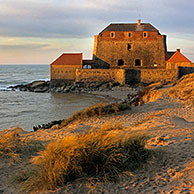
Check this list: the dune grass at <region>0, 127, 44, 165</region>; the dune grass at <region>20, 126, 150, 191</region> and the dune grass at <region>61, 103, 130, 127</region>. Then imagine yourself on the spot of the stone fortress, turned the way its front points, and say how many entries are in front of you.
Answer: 3

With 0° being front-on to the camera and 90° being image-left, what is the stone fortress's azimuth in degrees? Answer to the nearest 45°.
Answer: approximately 0°

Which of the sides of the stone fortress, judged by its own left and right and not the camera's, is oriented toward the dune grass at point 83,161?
front

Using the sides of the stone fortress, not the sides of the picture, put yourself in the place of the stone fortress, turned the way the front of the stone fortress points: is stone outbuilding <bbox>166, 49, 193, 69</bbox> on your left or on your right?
on your left

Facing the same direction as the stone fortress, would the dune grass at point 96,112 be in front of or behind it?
in front

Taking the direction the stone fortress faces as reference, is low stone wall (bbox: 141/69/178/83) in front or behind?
in front

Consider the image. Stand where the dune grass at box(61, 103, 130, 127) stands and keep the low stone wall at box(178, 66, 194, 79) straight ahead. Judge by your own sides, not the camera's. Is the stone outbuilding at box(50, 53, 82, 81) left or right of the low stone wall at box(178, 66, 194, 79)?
left

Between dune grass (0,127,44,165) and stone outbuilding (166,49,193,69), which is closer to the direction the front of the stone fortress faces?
the dune grass

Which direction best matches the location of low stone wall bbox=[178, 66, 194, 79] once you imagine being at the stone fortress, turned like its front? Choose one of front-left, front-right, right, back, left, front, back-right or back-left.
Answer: front-left

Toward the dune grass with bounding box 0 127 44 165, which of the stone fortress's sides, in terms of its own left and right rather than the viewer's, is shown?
front

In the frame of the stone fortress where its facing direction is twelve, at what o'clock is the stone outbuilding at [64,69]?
The stone outbuilding is roughly at 2 o'clock from the stone fortress.

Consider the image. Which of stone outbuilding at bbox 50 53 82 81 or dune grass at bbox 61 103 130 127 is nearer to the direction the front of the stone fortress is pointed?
the dune grass
